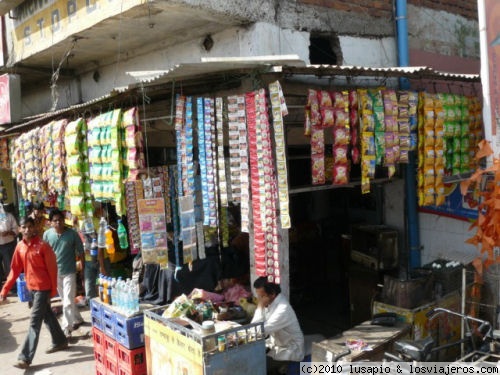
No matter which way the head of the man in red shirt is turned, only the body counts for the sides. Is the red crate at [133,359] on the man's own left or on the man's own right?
on the man's own left

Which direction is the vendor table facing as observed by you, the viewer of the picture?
facing the viewer and to the left of the viewer

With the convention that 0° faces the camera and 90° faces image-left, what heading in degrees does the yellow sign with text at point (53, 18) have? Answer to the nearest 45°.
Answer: approximately 45°

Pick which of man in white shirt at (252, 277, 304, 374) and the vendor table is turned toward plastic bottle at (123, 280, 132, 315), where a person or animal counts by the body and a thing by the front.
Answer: the man in white shirt

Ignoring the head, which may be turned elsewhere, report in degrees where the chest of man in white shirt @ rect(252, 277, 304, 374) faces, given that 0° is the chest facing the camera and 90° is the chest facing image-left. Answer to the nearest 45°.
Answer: approximately 90°

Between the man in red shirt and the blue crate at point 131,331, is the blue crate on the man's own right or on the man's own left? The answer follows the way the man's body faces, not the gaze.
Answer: on the man's own left

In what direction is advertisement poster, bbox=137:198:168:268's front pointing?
toward the camera

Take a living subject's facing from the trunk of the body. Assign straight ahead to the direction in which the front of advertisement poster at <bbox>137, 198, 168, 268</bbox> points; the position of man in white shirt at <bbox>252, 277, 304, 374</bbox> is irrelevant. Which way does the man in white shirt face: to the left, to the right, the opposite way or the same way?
to the right

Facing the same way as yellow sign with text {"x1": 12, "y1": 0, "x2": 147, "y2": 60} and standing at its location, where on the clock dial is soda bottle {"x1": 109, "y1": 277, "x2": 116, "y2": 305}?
The soda bottle is roughly at 10 o'clock from the yellow sign with text.

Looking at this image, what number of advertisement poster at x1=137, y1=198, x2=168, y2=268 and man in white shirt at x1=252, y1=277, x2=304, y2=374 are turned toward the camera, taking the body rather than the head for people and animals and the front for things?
1

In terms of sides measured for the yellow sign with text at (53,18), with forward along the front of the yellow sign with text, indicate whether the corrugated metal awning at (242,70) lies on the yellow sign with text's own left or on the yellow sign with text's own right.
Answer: on the yellow sign with text's own left
